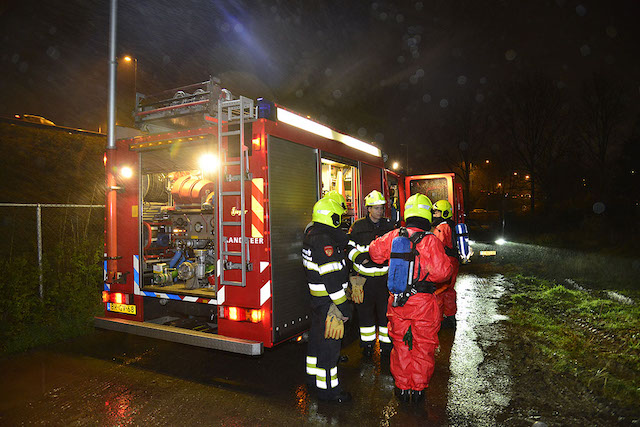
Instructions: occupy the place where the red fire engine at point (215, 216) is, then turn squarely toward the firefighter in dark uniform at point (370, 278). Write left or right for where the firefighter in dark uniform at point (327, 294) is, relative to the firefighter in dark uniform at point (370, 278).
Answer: right

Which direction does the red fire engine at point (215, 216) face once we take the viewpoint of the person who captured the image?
facing away from the viewer and to the right of the viewer

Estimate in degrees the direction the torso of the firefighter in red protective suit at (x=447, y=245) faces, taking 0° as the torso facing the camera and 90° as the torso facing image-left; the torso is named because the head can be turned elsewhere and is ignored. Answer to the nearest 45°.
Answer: approximately 90°

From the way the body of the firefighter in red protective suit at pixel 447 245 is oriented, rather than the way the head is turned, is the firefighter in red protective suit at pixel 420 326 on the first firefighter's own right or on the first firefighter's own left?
on the first firefighter's own left
